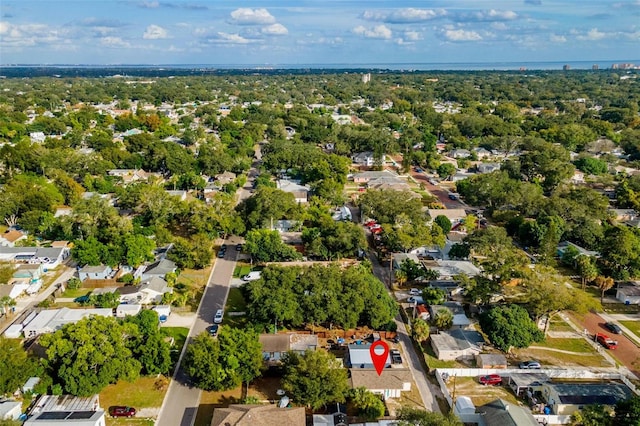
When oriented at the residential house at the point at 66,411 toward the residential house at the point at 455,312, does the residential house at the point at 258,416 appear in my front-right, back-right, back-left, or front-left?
front-right

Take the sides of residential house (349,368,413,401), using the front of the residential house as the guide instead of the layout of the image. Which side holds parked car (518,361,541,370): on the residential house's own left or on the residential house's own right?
on the residential house's own left

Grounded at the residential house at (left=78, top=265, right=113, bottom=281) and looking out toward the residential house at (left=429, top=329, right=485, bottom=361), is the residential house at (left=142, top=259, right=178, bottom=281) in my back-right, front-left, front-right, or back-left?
front-left
